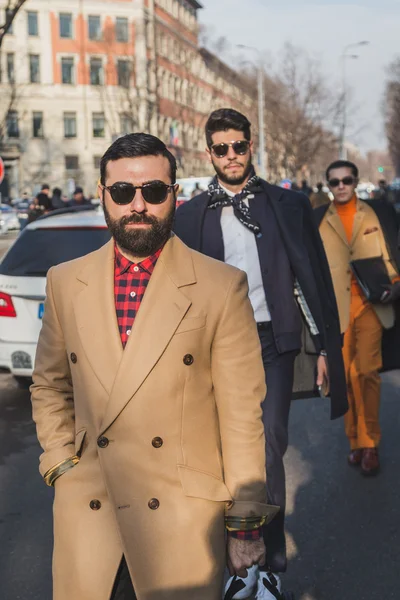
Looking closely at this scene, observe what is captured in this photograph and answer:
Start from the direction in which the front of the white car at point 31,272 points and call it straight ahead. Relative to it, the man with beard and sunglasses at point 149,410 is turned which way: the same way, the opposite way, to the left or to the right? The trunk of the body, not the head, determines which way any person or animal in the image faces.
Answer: the opposite way

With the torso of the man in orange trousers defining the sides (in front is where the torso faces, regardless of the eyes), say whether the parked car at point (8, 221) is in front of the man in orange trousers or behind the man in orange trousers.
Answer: behind

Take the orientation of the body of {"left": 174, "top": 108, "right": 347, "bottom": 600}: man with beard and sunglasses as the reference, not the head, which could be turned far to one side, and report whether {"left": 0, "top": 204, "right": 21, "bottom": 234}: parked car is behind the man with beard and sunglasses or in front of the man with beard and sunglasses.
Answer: behind

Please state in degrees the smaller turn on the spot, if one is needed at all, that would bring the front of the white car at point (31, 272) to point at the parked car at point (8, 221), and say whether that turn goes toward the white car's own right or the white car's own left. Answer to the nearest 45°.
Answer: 0° — it already faces it

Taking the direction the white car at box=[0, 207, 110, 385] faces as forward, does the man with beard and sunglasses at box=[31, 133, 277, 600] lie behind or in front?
behind

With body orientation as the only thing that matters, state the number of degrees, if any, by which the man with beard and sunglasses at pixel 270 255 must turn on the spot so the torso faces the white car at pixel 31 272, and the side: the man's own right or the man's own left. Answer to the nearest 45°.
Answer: approximately 135° to the man's own right

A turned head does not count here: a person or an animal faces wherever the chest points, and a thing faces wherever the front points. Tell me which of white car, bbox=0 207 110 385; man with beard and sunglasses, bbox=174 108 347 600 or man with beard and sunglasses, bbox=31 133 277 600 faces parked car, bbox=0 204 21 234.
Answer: the white car

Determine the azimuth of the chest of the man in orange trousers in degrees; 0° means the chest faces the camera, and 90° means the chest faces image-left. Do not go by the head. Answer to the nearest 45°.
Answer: approximately 0°

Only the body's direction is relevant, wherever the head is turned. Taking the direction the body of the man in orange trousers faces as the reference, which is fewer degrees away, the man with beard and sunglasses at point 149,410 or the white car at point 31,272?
the man with beard and sunglasses

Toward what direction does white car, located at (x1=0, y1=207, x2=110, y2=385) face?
away from the camera

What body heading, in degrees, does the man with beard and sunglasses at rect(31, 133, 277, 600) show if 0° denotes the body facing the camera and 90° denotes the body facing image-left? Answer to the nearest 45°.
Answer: approximately 0°

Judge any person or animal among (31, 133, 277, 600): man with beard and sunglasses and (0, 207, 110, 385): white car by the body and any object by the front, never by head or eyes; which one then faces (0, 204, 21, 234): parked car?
the white car
